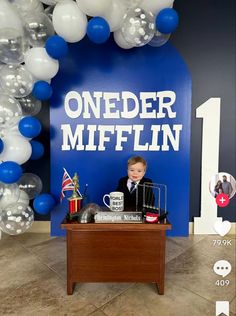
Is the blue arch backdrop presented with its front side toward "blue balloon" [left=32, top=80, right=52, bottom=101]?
no

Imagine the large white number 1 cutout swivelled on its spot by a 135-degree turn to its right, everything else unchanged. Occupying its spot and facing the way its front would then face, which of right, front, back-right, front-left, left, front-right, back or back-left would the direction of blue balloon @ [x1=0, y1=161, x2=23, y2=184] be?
left

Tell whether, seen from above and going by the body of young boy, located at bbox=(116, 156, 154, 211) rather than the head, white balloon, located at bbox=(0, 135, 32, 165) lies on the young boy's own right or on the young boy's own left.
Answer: on the young boy's own right

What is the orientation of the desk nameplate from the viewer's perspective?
toward the camera

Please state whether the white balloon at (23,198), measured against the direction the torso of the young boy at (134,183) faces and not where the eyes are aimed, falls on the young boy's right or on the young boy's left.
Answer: on the young boy's right

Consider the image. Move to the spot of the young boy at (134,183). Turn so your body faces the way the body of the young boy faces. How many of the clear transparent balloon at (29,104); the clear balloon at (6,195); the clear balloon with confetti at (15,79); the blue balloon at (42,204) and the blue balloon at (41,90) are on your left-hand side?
0

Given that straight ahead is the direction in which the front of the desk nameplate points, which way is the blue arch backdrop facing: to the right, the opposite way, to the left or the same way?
the same way

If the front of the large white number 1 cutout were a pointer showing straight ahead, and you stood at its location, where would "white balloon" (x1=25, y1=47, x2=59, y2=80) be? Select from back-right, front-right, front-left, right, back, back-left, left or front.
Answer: front-right

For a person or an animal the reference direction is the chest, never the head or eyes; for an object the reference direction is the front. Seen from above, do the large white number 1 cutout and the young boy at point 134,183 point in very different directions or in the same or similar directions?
same or similar directions

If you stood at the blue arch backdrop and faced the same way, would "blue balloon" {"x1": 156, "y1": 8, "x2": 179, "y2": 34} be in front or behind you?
in front

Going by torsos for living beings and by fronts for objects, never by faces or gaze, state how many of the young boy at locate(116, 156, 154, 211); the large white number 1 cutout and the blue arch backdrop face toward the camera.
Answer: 3

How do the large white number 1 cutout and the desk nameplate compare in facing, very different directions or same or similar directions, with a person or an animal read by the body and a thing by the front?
same or similar directions

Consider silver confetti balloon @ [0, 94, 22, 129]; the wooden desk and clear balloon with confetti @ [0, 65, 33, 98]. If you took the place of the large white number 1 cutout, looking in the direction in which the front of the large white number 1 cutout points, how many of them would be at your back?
0

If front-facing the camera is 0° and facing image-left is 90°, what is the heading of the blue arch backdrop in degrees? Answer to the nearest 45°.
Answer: approximately 0°

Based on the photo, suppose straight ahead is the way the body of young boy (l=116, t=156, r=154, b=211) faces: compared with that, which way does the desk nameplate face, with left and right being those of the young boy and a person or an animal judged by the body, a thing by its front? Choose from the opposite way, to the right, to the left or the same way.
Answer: the same way

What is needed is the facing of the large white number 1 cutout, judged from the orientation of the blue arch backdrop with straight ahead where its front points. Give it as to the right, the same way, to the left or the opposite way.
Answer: the same way

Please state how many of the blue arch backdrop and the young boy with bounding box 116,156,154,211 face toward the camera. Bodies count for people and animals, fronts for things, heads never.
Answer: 2

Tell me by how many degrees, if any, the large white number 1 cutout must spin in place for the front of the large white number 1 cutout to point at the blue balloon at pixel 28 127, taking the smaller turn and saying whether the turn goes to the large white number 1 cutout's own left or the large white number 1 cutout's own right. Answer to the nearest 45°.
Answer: approximately 45° to the large white number 1 cutout's own right

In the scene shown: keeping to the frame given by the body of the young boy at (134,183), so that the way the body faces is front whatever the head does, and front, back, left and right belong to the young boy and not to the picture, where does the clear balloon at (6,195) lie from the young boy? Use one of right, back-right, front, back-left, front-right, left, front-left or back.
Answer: right

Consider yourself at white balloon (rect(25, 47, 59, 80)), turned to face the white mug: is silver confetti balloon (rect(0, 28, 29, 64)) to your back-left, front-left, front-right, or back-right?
back-right

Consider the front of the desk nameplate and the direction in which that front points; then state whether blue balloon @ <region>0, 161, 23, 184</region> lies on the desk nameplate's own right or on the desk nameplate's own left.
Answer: on the desk nameplate's own right

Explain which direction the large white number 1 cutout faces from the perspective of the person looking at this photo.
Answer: facing the viewer

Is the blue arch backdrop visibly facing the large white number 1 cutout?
no

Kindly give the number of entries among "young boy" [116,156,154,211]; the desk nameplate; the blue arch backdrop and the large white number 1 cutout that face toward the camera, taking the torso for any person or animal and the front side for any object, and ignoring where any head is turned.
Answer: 4
